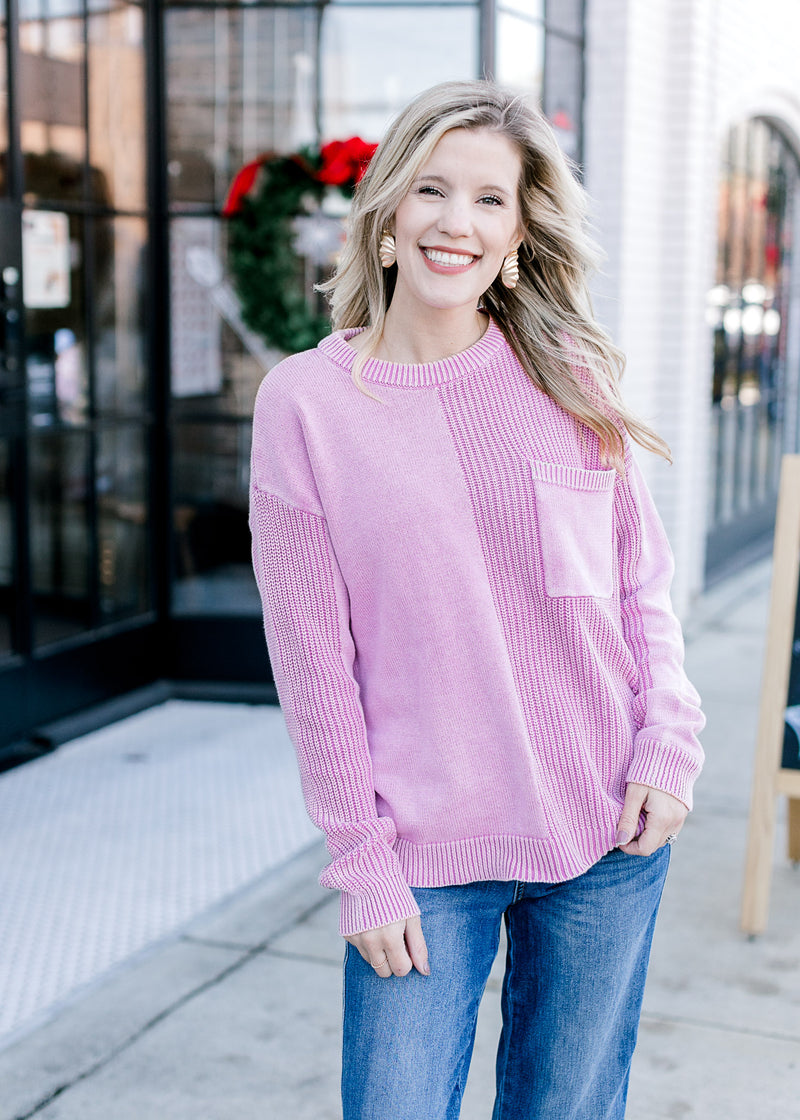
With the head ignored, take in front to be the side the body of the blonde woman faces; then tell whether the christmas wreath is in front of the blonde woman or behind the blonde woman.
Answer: behind

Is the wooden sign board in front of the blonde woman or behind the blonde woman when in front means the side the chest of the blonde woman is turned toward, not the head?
behind

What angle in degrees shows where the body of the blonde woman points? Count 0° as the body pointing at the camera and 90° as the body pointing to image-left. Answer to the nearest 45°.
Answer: approximately 0°
